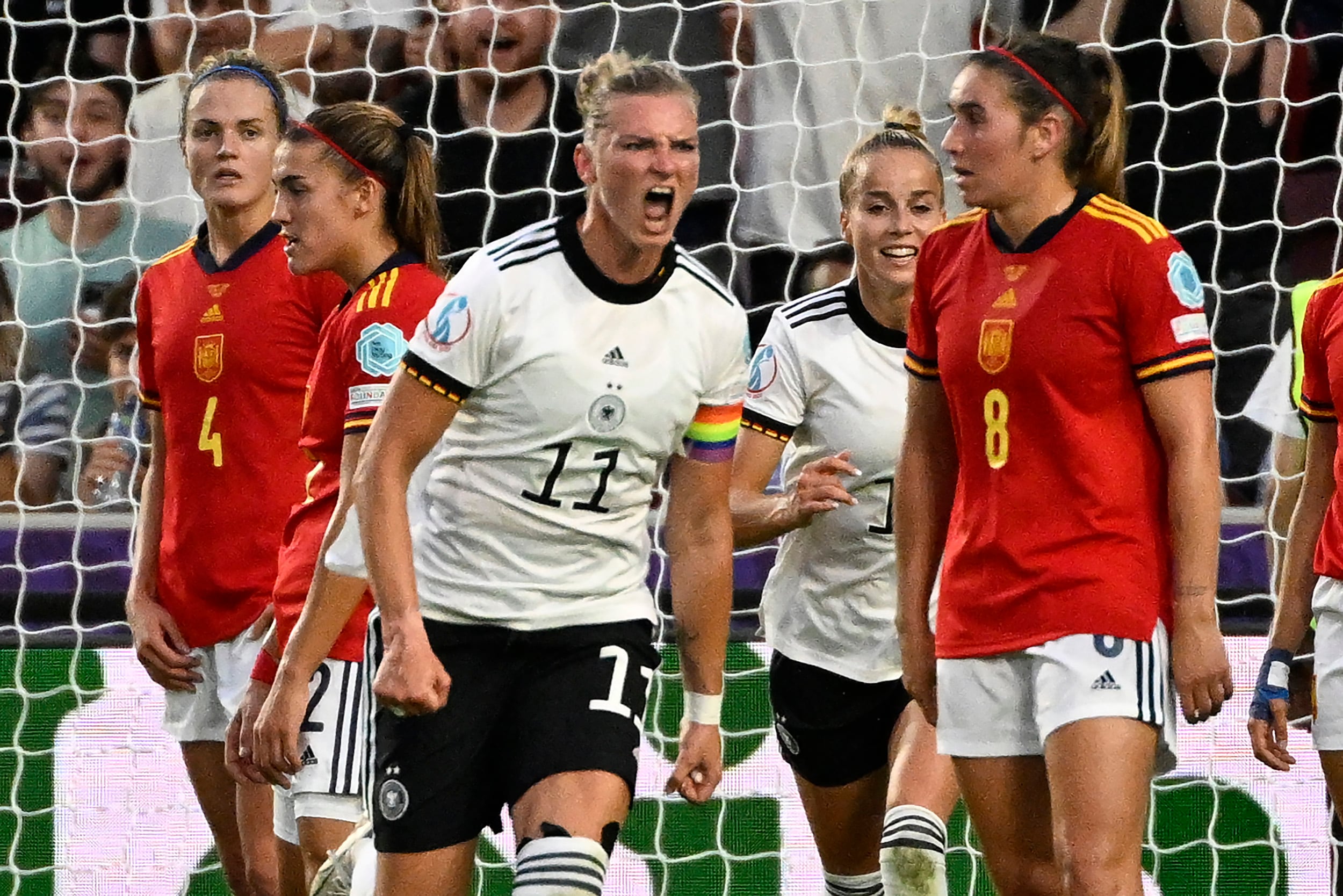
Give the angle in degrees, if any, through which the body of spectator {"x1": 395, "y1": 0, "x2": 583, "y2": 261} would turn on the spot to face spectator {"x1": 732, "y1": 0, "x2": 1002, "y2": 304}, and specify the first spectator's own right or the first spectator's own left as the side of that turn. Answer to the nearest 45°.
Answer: approximately 90° to the first spectator's own left

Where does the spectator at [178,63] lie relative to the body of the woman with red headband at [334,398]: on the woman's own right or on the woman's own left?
on the woman's own right

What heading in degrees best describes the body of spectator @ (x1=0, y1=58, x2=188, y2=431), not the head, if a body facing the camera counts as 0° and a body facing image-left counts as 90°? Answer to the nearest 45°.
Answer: approximately 0°

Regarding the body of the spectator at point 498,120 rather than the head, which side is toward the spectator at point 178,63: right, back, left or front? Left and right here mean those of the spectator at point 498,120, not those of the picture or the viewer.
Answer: right

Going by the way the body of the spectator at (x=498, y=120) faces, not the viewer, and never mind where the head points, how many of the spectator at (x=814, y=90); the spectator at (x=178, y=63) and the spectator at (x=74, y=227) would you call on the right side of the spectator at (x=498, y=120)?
2

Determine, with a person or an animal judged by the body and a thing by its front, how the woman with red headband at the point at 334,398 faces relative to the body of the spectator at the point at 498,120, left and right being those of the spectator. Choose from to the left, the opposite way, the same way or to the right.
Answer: to the right

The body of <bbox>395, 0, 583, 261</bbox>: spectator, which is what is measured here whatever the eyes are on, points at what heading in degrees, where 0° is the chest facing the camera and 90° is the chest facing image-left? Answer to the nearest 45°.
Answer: approximately 0°

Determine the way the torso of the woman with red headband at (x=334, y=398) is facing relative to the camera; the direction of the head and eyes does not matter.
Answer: to the viewer's left
